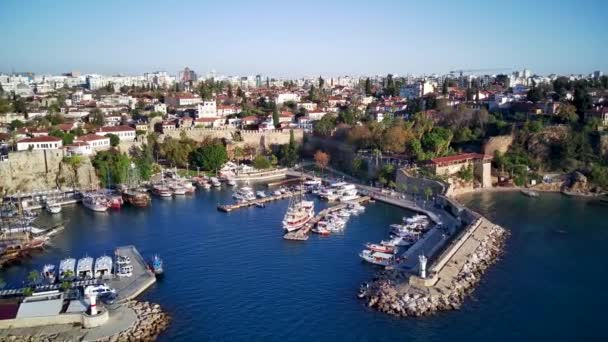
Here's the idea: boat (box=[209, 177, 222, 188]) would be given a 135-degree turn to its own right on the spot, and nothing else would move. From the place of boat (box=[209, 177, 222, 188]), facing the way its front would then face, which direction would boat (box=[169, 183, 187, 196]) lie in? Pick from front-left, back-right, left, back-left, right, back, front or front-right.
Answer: front-left

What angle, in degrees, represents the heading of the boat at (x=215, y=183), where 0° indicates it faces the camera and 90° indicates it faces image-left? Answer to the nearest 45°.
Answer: approximately 315°

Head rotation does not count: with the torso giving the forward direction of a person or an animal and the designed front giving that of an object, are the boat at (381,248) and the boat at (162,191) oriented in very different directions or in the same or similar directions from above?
very different directions

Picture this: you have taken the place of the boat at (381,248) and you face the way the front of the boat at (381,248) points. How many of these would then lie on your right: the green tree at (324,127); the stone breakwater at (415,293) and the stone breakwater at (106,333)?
1

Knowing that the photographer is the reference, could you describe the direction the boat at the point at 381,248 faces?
facing to the left of the viewer

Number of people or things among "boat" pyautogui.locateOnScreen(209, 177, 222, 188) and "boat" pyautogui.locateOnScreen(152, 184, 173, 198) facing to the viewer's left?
0

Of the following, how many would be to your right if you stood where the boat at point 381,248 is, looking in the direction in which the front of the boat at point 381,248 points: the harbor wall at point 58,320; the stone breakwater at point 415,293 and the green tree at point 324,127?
1

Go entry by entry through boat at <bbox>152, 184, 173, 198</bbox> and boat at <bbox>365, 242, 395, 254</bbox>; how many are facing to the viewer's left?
1

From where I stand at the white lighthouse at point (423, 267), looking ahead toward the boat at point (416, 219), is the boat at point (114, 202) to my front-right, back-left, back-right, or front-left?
front-left

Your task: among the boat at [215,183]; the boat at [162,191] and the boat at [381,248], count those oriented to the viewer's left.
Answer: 1

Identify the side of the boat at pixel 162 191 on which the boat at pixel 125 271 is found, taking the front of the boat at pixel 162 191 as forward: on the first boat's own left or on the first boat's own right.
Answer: on the first boat's own right

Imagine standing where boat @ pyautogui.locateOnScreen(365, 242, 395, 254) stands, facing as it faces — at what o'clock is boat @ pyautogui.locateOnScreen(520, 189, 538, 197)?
boat @ pyautogui.locateOnScreen(520, 189, 538, 197) is roughly at 4 o'clock from boat @ pyautogui.locateOnScreen(365, 242, 395, 254).

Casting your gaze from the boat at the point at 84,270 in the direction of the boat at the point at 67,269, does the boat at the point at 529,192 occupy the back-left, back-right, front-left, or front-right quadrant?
back-right

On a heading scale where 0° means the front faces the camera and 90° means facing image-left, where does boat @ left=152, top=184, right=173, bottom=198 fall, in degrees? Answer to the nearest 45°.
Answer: approximately 315°
